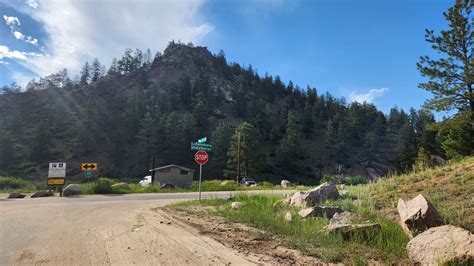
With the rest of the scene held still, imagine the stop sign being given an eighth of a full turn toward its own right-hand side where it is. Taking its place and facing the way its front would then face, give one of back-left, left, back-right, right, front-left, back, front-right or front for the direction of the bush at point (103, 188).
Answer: right

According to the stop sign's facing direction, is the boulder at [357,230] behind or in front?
in front

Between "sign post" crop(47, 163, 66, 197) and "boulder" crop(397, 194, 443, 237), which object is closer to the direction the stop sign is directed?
the boulder

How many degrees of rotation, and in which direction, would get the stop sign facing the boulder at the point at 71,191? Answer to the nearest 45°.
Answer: approximately 135° to its right

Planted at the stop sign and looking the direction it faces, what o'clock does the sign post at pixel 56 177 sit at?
The sign post is roughly at 4 o'clock from the stop sign.

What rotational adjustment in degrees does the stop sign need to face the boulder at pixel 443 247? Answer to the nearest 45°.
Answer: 0° — it already faces it

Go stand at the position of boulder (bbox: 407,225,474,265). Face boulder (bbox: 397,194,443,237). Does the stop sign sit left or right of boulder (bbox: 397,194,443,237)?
left

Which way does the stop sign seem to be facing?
toward the camera

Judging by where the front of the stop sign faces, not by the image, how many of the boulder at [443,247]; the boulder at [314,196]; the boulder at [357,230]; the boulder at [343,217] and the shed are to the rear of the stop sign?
1

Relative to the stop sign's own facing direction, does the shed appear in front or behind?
behind
